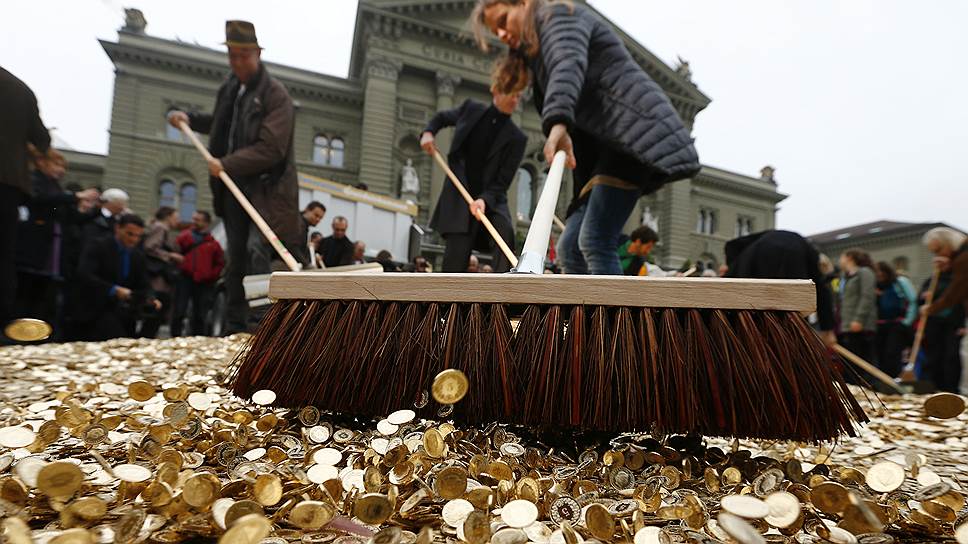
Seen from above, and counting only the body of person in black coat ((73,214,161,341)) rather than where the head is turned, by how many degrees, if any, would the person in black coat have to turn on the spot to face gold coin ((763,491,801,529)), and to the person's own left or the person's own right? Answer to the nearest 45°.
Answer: approximately 45° to the person's own right

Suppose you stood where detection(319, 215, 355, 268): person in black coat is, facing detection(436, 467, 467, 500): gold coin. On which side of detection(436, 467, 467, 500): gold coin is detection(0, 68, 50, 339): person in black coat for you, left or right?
right

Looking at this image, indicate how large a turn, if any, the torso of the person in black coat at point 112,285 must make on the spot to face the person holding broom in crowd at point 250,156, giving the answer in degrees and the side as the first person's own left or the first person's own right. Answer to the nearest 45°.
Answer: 0° — they already face them

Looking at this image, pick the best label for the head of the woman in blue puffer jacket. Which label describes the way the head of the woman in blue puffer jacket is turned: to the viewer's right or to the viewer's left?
to the viewer's left

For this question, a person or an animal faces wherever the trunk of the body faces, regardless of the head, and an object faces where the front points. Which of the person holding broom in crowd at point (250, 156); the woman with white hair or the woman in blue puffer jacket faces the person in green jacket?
the woman with white hair

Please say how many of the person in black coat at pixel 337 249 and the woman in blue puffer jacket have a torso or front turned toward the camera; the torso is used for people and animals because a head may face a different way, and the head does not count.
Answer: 1

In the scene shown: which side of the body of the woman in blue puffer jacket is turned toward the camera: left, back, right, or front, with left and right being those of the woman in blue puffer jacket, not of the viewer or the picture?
left

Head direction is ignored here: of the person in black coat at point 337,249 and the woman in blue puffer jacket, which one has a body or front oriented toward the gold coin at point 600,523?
the person in black coat

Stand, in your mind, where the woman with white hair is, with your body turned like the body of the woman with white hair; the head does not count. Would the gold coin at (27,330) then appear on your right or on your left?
on your left

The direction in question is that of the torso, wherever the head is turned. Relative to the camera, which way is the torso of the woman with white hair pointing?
to the viewer's left
